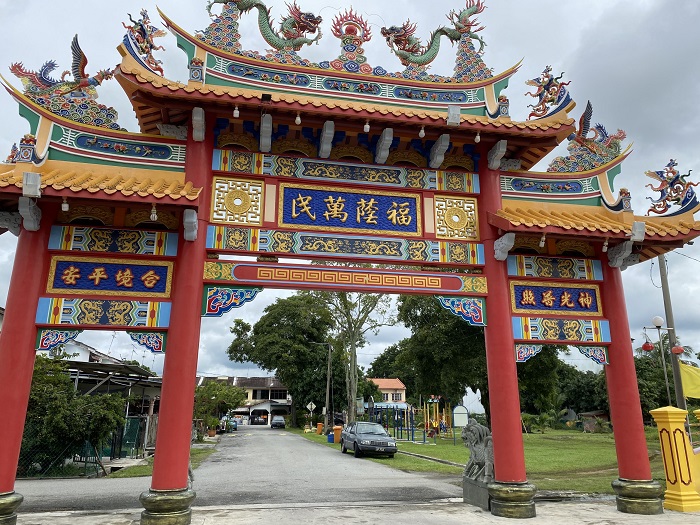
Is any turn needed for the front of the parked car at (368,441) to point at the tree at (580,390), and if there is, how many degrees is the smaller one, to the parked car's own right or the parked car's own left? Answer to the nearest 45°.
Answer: approximately 90° to the parked car's own left

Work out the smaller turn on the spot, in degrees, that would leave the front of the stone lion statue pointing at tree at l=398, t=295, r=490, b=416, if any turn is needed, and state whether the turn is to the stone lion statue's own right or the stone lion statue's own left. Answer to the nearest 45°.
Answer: approximately 135° to the stone lion statue's own right

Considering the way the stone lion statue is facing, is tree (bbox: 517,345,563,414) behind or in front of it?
behind

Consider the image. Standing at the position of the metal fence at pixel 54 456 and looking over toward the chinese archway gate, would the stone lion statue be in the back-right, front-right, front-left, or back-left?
front-left

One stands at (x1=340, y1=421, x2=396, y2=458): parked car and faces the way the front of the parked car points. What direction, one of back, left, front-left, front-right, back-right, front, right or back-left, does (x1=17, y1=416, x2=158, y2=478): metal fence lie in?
right

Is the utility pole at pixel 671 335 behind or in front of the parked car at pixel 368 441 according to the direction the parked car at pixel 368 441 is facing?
in front

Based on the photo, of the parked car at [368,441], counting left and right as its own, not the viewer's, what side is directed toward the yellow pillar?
front

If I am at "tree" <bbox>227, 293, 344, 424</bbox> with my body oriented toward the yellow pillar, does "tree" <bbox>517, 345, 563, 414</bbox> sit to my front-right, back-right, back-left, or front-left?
front-left

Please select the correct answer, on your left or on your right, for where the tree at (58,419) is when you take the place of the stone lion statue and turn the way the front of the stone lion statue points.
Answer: on your right

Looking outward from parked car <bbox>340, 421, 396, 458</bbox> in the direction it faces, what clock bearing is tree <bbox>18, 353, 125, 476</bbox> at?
The tree is roughly at 3 o'clock from the parked car.

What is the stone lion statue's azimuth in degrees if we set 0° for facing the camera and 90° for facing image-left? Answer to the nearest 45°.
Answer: approximately 45°

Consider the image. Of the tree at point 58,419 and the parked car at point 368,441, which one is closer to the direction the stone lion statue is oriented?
the tree

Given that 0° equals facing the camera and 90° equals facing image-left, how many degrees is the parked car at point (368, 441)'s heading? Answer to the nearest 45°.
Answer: approximately 315°

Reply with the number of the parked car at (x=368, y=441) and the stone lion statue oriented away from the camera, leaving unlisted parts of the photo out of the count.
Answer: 0
